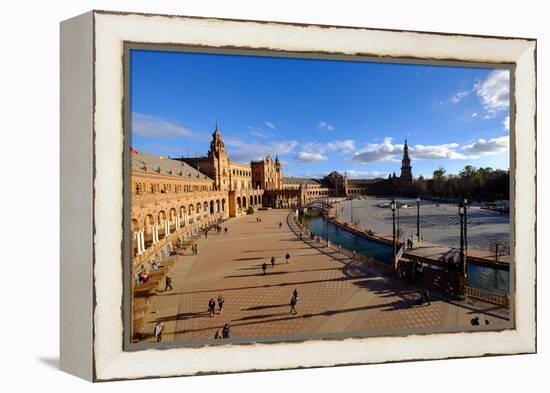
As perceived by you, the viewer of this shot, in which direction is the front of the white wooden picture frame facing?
facing the viewer and to the right of the viewer
